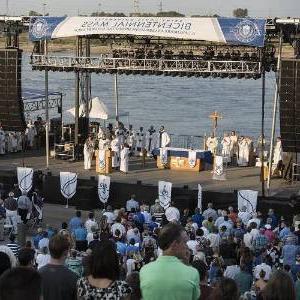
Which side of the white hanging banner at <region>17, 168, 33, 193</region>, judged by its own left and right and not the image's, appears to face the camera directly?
front

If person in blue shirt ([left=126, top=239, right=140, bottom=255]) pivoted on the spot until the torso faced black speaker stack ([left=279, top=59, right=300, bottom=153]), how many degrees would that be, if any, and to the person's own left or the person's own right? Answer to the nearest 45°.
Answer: approximately 45° to the person's own right

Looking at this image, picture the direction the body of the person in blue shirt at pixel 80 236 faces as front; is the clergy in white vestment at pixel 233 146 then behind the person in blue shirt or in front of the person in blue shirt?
in front

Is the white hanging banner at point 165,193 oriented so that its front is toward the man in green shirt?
yes

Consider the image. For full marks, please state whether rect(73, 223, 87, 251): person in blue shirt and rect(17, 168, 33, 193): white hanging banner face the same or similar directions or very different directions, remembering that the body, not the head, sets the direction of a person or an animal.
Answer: very different directions

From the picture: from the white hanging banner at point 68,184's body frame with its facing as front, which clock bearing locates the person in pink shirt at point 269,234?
The person in pink shirt is roughly at 11 o'clock from the white hanging banner.

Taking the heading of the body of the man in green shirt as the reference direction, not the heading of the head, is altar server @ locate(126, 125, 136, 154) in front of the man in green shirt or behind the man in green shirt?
in front

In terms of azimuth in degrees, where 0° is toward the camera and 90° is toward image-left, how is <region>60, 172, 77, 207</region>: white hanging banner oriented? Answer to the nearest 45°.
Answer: approximately 0°

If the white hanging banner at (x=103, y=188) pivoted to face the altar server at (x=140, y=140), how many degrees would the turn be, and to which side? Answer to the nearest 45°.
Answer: approximately 180°

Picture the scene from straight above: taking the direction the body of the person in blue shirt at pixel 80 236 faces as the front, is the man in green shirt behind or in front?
behind

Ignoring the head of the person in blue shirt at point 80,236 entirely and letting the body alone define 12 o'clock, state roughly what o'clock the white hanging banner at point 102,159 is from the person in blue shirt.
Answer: The white hanging banner is roughly at 12 o'clock from the person in blue shirt.

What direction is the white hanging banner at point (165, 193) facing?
toward the camera

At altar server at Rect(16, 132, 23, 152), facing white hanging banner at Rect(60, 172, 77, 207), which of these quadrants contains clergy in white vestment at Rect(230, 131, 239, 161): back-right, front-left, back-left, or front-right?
front-left

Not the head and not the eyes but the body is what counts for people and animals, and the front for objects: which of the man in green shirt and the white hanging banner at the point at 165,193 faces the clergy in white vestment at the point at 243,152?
the man in green shirt

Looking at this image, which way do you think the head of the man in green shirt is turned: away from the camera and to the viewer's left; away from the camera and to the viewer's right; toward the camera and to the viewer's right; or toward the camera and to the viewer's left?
away from the camera and to the viewer's right

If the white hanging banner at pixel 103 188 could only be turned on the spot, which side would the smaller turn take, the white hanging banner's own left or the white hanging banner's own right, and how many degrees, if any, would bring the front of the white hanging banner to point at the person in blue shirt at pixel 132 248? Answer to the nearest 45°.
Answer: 0° — it already faces them

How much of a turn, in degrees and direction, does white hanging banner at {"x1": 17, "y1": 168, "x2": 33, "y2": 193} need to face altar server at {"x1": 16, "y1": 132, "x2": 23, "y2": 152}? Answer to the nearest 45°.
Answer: approximately 180°

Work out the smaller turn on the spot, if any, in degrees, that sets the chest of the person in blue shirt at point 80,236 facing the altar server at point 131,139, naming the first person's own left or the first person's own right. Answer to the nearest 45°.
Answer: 0° — they already face them

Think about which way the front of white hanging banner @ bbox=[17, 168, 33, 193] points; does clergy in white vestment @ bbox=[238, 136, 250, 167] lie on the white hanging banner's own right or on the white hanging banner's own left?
on the white hanging banner's own left

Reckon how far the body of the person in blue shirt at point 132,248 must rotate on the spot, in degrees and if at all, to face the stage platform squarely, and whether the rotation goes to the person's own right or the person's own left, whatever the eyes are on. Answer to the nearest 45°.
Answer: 0° — they already face it
